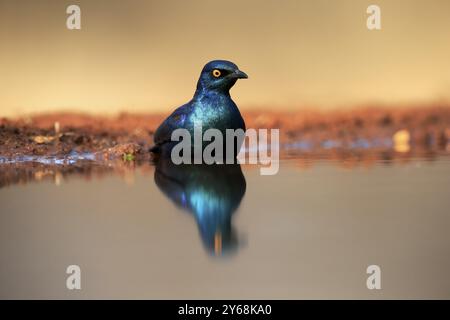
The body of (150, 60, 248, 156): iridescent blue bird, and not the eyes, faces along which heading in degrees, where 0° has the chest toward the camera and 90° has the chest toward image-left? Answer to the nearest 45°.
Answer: approximately 315°
